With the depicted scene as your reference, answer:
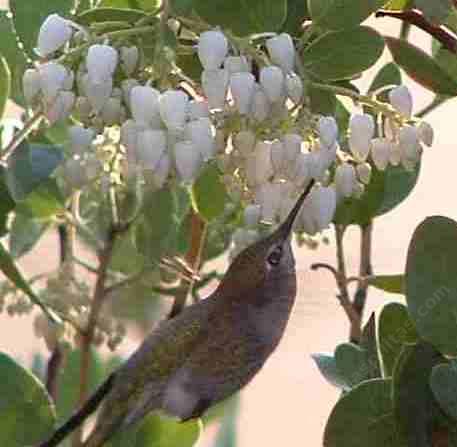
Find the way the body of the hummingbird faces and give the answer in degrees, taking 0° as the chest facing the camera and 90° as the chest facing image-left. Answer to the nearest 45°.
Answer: approximately 270°
